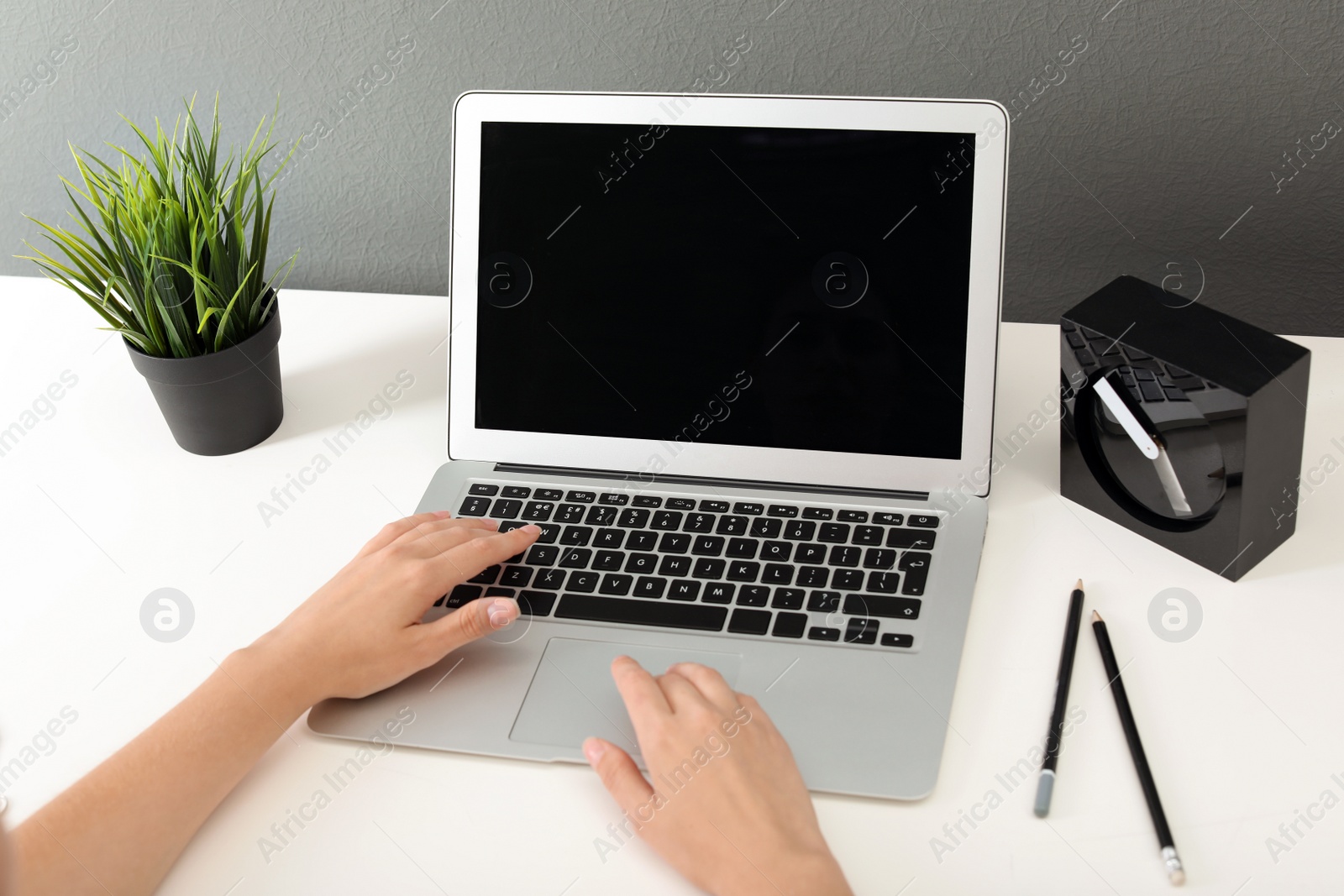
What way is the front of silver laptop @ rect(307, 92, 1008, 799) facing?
toward the camera

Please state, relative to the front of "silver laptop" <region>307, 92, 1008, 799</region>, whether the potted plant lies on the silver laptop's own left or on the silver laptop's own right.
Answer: on the silver laptop's own right
